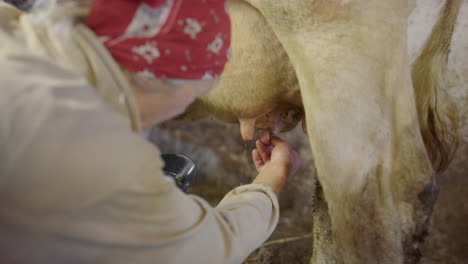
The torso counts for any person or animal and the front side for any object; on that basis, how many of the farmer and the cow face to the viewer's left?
1

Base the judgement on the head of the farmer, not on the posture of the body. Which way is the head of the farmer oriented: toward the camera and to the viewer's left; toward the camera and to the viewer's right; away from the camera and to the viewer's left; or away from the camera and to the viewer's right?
away from the camera and to the viewer's right

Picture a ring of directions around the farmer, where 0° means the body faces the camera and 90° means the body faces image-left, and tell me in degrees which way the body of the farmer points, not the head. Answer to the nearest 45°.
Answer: approximately 225°

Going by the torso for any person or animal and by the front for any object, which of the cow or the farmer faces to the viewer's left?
the cow

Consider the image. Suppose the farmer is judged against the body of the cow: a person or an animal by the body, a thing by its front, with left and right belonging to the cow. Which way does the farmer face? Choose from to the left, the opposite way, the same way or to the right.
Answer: to the right

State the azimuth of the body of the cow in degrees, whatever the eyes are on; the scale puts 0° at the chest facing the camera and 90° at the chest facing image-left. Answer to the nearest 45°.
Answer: approximately 90°
